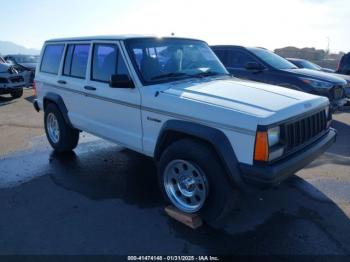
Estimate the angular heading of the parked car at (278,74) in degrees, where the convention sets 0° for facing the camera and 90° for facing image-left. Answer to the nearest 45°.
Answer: approximately 315°

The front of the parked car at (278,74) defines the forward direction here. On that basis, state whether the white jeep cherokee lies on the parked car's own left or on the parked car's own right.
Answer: on the parked car's own right

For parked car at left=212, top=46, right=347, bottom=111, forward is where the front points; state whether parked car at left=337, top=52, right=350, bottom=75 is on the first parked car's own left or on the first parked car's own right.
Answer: on the first parked car's own left

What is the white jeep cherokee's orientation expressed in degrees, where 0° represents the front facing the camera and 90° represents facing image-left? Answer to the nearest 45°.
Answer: approximately 315°

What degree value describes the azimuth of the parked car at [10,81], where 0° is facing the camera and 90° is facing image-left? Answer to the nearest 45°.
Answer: approximately 315°

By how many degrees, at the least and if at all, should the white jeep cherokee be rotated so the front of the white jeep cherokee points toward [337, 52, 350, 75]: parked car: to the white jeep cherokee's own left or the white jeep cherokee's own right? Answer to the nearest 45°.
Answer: approximately 90° to the white jeep cherokee's own left
